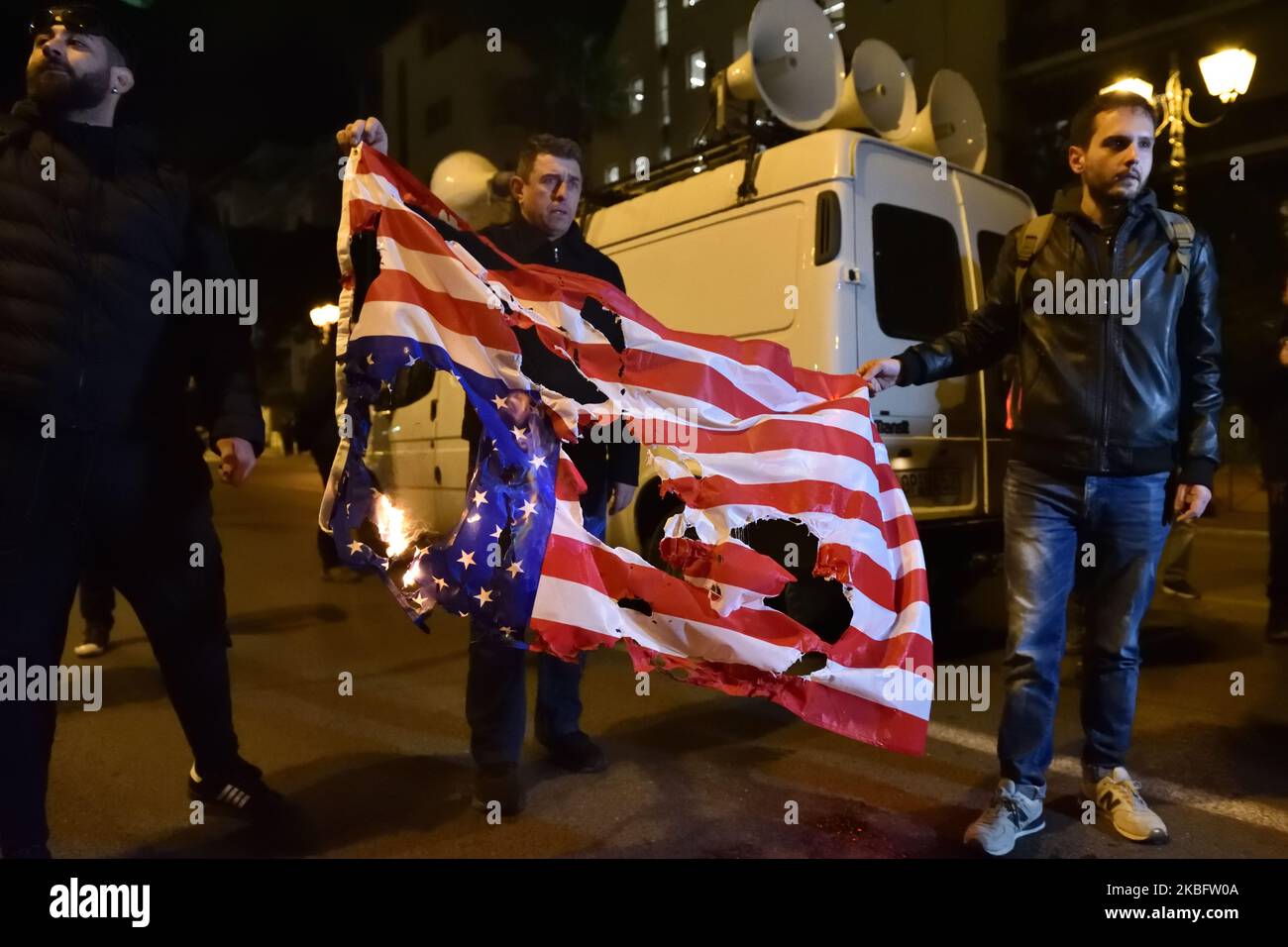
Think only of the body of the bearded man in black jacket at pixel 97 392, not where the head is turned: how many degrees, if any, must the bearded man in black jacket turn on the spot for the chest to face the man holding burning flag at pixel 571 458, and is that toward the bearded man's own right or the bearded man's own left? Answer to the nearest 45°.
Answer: approximately 90° to the bearded man's own left

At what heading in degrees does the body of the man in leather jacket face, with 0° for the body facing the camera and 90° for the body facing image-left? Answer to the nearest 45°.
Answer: approximately 0°

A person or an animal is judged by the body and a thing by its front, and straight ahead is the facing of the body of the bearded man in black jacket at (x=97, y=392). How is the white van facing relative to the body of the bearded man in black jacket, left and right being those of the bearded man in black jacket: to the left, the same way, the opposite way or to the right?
the opposite way

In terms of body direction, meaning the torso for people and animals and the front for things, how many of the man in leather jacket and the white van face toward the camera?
1

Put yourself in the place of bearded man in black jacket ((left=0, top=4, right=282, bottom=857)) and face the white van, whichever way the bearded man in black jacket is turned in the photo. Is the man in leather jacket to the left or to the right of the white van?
right

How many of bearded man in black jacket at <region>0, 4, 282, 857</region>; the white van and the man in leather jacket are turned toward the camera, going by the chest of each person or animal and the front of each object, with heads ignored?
2

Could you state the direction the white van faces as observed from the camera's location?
facing away from the viewer and to the left of the viewer
